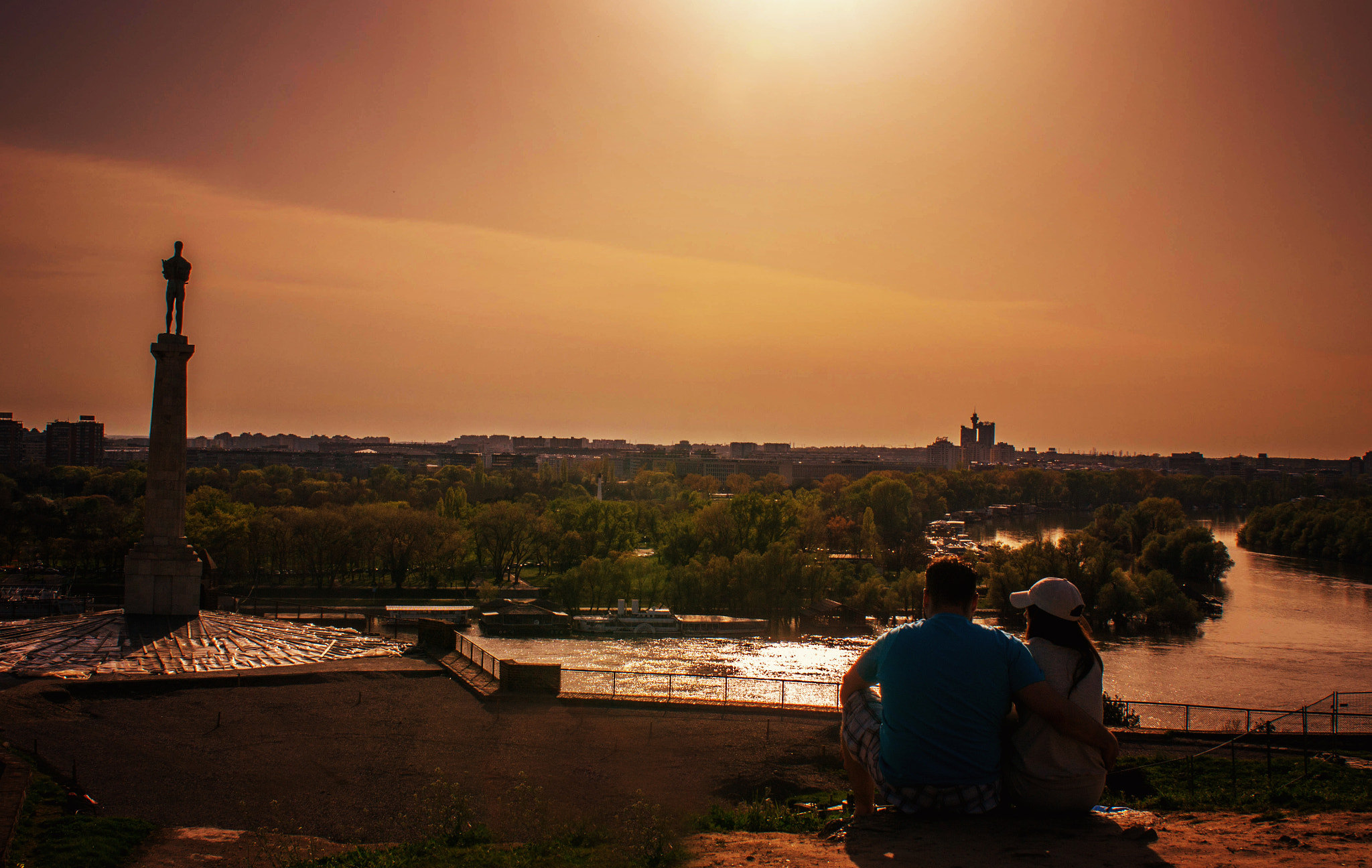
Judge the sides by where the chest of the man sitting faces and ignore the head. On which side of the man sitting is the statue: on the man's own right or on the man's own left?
on the man's own left

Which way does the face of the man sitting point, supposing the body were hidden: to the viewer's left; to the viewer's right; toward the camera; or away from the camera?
away from the camera

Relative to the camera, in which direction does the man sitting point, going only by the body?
away from the camera
